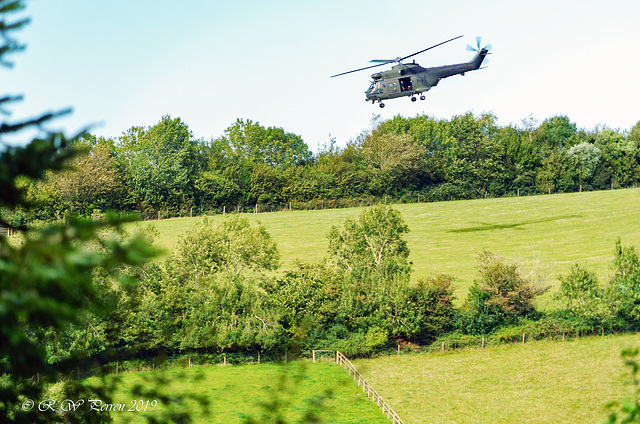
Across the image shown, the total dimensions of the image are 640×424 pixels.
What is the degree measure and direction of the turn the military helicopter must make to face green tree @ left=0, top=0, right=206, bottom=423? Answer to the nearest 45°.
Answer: approximately 90° to its left

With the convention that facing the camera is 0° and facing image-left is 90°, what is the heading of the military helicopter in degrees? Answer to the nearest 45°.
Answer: approximately 90°

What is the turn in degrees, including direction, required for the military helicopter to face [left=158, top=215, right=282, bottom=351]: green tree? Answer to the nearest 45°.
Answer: approximately 45° to its left
